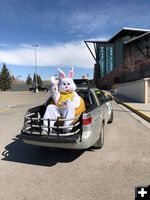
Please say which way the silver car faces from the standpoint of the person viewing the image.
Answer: facing away from the viewer and to the right of the viewer
